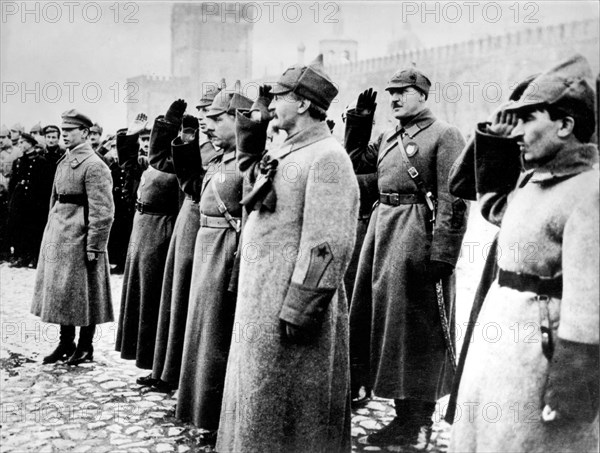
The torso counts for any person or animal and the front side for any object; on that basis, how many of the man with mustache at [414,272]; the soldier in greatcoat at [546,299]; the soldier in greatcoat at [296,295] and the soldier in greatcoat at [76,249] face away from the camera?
0

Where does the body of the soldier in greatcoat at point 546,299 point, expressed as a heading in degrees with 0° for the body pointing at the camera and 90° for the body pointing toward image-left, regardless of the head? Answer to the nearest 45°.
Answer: approximately 45°

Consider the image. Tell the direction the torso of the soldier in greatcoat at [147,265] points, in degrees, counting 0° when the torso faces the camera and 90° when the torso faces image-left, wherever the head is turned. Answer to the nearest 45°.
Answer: approximately 45°

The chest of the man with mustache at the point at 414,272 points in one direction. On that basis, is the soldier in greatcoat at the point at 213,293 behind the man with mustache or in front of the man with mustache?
in front

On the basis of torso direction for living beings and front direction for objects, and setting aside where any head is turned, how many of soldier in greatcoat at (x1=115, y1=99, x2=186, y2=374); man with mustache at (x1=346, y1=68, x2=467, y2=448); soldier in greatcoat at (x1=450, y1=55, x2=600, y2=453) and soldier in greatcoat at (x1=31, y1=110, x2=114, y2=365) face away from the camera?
0

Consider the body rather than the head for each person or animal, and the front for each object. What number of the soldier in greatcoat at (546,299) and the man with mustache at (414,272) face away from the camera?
0

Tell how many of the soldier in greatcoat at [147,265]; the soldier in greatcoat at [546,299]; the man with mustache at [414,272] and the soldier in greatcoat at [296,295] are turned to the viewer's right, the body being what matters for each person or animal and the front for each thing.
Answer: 0

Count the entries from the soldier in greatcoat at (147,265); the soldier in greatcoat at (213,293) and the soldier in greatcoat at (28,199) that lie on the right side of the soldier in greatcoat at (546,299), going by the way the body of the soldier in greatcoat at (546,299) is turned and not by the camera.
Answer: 3

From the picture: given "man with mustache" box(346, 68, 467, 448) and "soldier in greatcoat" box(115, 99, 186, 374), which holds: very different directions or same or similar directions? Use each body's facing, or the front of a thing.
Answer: same or similar directions

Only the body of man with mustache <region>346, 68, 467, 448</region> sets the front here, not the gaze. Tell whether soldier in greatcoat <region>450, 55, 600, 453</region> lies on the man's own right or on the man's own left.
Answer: on the man's own left

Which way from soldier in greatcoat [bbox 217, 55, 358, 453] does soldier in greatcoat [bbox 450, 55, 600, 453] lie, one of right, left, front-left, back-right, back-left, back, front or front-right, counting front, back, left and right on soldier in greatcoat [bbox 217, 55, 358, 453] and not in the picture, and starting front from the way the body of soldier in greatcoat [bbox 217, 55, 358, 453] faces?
back-left

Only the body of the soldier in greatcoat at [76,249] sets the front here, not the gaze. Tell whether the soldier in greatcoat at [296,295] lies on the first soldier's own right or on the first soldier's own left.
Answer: on the first soldier's own left

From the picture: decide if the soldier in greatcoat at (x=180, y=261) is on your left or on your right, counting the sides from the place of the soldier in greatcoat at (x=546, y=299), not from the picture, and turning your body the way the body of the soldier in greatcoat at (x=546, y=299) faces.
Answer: on your right

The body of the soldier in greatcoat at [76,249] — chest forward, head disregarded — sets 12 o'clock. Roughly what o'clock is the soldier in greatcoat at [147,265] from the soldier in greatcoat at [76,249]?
the soldier in greatcoat at [147,265] is roughly at 9 o'clock from the soldier in greatcoat at [76,249].

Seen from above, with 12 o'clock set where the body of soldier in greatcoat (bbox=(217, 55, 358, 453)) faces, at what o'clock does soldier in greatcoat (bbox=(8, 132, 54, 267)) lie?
soldier in greatcoat (bbox=(8, 132, 54, 267)) is roughly at 2 o'clock from soldier in greatcoat (bbox=(217, 55, 358, 453)).

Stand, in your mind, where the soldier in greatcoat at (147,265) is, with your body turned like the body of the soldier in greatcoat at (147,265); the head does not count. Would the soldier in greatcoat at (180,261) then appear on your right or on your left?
on your left

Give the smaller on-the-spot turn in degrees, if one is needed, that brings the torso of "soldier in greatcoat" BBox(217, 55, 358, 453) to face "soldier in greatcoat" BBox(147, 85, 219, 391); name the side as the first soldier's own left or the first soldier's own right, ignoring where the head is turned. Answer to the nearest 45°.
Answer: approximately 45° to the first soldier's own right
